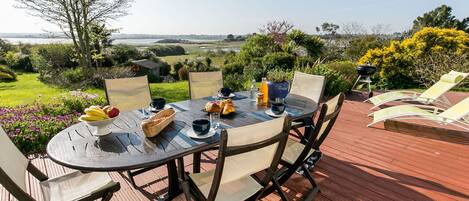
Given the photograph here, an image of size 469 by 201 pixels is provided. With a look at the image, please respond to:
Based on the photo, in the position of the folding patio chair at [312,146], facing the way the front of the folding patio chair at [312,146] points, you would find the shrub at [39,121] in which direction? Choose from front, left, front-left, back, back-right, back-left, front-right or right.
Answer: front-left

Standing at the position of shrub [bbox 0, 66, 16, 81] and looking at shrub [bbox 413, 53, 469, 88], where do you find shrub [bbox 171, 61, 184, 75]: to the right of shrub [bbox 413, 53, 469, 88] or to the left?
left

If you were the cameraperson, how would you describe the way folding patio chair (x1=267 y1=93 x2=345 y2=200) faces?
facing away from the viewer and to the left of the viewer

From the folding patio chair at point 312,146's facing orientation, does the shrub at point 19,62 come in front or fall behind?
in front

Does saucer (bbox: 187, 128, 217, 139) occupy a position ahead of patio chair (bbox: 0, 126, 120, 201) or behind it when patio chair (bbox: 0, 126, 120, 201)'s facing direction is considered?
ahead

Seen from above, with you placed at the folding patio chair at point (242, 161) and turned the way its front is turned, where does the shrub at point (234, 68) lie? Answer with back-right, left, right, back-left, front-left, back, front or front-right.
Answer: front-right

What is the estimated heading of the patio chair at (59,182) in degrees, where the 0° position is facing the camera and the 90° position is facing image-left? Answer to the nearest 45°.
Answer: approximately 270°

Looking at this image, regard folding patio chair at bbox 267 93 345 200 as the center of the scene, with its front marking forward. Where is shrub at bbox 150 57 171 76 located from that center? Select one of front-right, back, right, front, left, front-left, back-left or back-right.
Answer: front

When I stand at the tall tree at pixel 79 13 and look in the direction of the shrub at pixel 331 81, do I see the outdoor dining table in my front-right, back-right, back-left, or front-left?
front-right

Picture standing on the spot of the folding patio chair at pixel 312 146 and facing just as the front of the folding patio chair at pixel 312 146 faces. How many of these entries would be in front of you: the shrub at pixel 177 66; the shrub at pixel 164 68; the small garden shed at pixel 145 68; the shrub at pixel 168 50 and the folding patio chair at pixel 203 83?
5

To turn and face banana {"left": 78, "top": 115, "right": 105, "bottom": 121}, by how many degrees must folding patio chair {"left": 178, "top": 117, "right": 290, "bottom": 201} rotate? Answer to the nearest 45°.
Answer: approximately 45° to its left

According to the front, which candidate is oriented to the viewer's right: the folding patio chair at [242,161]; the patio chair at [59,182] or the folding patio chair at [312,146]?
the patio chair

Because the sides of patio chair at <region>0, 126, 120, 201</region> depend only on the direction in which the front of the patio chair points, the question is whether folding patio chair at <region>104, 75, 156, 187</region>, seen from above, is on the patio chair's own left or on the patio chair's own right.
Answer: on the patio chair's own left

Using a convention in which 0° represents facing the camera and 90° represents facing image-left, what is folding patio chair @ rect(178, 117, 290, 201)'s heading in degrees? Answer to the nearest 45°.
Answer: approximately 135°
